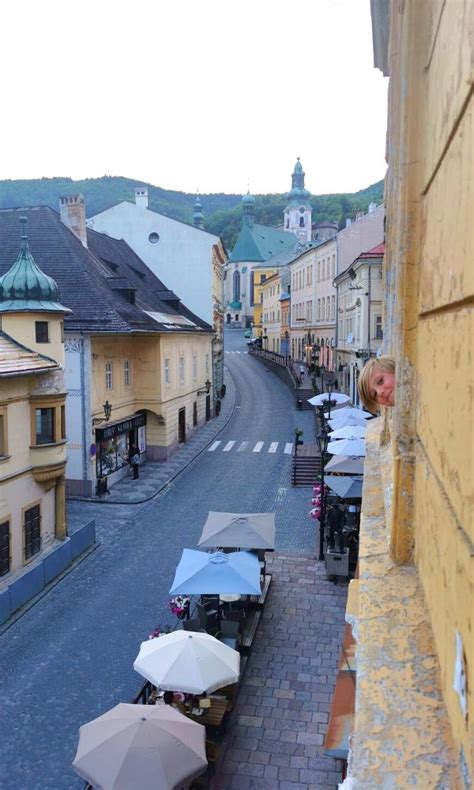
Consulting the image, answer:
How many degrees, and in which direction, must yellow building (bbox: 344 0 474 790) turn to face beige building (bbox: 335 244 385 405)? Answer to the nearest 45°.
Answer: approximately 90° to its right

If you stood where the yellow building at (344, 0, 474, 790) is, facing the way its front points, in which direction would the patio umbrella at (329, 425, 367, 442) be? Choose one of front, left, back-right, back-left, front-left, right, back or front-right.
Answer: right

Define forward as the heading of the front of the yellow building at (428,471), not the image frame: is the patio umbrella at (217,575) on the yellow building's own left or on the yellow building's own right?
on the yellow building's own right

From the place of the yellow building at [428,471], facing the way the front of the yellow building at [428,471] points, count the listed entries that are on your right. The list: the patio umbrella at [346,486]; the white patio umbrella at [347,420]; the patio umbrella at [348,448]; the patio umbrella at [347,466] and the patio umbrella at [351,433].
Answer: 5

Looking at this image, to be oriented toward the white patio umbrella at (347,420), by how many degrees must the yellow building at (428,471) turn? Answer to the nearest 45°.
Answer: approximately 90° to its right

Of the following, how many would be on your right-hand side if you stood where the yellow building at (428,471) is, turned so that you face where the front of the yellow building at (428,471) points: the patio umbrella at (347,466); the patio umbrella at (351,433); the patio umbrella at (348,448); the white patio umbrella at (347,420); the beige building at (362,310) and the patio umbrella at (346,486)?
6

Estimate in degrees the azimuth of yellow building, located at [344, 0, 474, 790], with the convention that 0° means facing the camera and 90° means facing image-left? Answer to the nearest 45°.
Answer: approximately 90°

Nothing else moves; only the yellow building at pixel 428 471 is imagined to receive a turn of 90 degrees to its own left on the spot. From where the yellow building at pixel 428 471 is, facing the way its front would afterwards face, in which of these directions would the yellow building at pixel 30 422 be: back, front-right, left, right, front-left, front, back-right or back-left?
back-right

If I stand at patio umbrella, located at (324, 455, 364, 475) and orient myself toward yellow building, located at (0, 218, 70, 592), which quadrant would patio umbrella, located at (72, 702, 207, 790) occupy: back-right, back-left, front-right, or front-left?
front-left

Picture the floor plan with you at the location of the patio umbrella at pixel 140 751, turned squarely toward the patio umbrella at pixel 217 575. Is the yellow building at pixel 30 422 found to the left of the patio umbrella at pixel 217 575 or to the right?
left

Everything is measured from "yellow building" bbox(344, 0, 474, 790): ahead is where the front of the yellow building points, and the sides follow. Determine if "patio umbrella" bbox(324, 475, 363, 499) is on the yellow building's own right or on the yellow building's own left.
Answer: on the yellow building's own right

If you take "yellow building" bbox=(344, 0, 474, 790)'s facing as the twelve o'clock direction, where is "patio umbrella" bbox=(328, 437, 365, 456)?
The patio umbrella is roughly at 3 o'clock from the yellow building.
